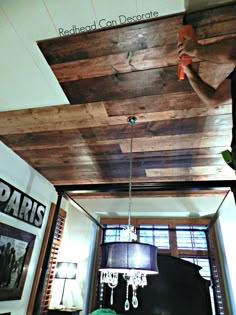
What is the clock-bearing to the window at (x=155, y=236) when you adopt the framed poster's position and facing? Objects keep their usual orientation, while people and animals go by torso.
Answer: The window is roughly at 10 o'clock from the framed poster.

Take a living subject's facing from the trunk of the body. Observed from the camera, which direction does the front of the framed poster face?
facing the viewer and to the right of the viewer

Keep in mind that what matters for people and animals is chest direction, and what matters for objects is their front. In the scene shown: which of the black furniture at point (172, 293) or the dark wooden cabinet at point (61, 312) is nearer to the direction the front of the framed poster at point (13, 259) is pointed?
the black furniture

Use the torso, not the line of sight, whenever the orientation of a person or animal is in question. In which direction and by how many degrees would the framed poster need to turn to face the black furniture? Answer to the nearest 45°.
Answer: approximately 45° to its left

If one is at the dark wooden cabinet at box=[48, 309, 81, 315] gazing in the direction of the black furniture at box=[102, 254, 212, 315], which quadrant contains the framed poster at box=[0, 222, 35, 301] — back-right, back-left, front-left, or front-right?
back-right

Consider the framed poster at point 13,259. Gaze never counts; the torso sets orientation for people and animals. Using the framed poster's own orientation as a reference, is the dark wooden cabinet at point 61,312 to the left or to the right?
on its left

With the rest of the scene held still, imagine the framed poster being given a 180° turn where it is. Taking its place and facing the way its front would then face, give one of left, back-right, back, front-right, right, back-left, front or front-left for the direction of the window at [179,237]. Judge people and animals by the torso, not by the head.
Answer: back-right
